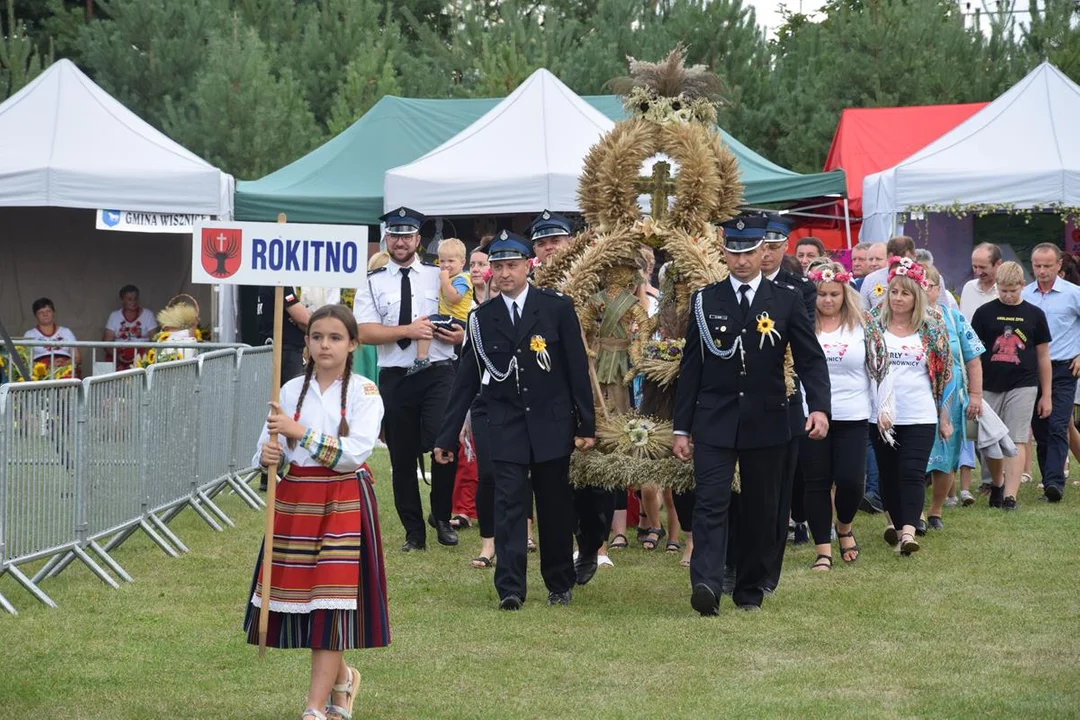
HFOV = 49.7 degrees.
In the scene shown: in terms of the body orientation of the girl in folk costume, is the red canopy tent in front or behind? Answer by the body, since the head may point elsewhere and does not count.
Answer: behind

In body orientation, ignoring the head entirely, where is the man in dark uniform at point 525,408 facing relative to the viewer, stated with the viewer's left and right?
facing the viewer

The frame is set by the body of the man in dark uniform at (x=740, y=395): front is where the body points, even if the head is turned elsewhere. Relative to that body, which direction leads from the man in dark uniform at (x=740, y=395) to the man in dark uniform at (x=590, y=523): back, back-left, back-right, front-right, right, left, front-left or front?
back-right

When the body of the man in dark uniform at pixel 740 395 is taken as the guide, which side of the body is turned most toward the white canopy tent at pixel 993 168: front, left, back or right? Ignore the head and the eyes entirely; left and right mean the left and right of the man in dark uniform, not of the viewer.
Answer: back

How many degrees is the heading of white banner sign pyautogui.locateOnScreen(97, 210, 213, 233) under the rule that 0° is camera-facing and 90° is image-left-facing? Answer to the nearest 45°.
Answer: approximately 0°

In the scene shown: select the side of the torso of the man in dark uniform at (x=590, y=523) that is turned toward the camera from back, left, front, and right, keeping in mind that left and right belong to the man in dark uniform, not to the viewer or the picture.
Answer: front

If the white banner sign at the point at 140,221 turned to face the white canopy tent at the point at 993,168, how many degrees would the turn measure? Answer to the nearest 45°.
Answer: approximately 90° to its left

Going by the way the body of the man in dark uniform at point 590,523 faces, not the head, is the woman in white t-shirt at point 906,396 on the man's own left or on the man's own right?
on the man's own left

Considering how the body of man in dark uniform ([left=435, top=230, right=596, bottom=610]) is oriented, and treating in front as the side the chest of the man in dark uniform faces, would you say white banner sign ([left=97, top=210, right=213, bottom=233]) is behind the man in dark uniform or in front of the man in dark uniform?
behind

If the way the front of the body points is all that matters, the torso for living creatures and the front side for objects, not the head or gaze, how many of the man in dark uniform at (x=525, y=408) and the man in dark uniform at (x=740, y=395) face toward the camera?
2

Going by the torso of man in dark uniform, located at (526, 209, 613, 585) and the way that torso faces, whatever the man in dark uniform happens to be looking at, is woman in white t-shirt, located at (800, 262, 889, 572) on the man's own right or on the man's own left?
on the man's own left

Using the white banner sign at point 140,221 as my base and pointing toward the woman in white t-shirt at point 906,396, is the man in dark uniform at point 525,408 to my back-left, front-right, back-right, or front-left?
front-right

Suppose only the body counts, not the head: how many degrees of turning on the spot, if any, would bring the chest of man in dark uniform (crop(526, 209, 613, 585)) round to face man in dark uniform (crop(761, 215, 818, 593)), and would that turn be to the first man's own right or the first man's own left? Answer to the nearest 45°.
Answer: approximately 90° to the first man's own left
